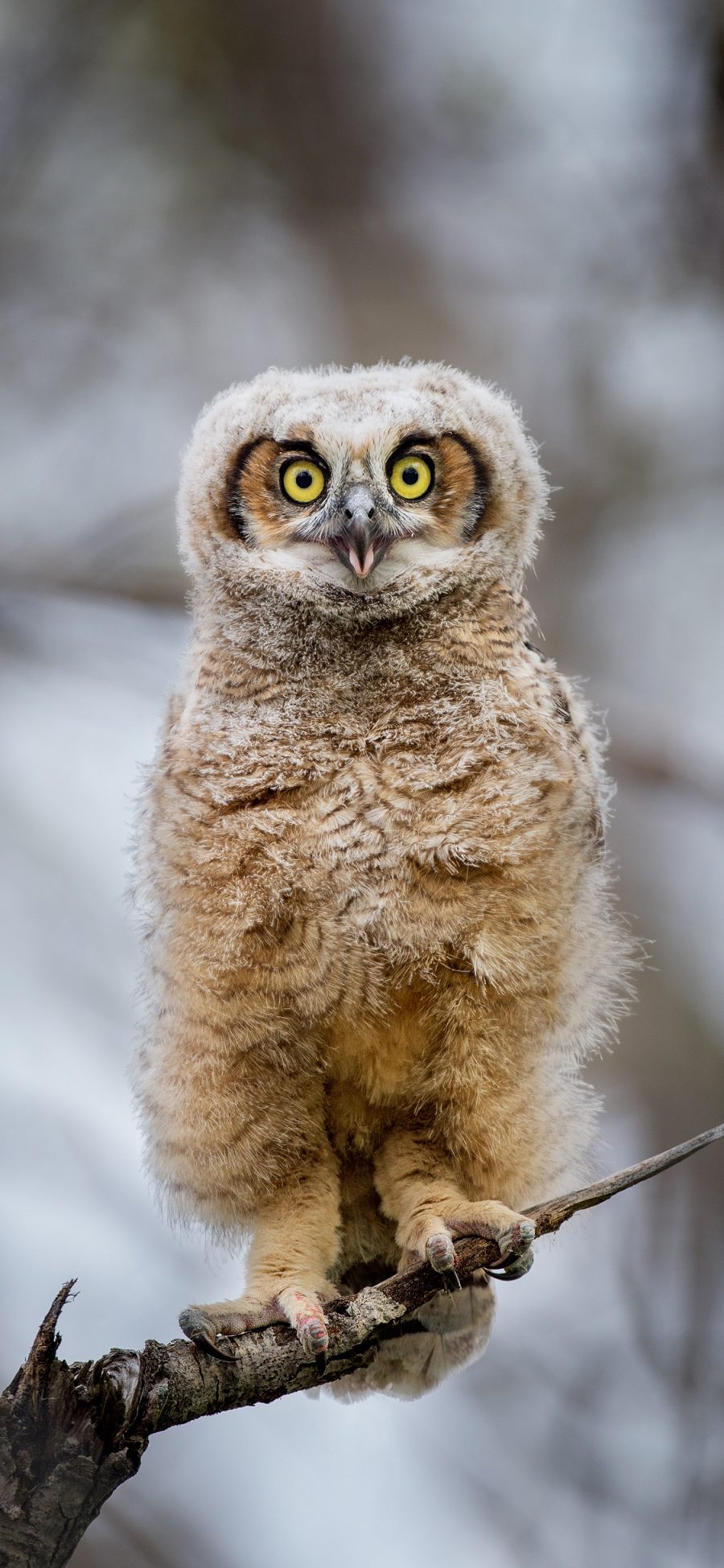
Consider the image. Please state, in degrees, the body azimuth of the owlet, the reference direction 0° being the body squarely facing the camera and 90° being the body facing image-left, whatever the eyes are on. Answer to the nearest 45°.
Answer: approximately 0°
